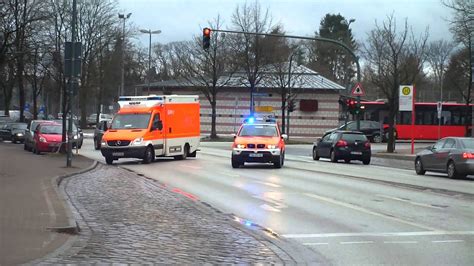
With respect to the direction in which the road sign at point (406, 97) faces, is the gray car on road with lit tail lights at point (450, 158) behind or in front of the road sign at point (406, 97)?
in front

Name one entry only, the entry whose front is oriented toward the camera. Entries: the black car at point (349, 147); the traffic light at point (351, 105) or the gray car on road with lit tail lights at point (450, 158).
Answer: the traffic light

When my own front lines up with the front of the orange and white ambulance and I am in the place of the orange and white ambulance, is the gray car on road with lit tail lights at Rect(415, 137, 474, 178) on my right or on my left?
on my left

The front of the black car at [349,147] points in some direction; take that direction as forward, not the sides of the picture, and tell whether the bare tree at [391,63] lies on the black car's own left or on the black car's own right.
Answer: on the black car's own right

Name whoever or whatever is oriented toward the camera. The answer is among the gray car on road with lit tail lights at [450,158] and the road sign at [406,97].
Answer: the road sign

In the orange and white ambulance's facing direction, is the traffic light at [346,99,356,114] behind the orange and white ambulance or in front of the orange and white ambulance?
behind

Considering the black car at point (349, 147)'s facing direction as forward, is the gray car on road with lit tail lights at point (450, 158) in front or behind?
behind

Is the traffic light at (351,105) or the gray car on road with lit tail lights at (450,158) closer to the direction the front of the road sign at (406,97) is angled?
the gray car on road with lit tail lights

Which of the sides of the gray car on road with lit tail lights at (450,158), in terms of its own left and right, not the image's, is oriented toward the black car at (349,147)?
front

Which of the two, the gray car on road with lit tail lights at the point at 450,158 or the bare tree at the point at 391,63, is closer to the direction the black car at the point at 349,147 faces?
the bare tree

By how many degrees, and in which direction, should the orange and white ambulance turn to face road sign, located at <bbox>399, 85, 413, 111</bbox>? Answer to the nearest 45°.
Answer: approximately 135° to its left

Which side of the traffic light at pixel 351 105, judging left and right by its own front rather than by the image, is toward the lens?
front

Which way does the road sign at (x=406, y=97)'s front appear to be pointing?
toward the camera

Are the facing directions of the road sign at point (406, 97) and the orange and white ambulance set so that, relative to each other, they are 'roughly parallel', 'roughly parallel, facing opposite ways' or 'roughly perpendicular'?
roughly parallel

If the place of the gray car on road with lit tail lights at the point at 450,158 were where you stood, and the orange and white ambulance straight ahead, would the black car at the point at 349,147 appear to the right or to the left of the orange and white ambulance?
right

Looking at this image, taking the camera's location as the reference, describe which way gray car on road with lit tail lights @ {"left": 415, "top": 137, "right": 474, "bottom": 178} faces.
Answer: facing away from the viewer and to the left of the viewer
